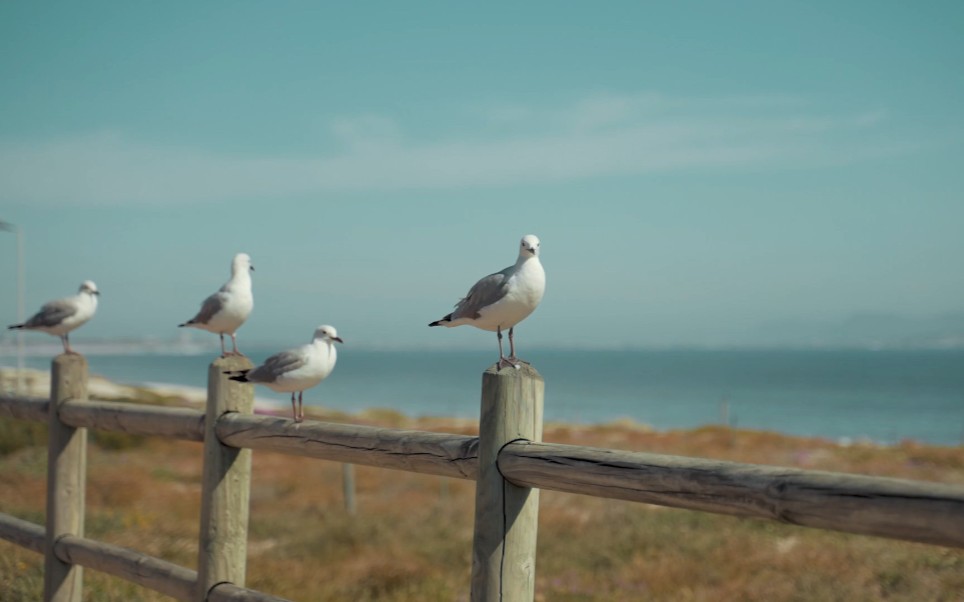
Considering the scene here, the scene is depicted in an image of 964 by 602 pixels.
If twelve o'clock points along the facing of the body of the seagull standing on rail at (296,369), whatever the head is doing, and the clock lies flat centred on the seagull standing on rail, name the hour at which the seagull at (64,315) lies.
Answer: The seagull is roughly at 8 o'clock from the seagull standing on rail.

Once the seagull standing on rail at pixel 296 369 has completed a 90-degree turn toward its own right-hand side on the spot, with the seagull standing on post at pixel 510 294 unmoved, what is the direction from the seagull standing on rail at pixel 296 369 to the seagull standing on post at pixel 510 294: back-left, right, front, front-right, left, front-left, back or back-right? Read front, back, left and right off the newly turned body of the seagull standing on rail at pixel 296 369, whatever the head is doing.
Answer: front-left

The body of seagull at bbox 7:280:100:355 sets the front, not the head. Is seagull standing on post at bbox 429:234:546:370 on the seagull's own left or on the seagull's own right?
on the seagull's own right

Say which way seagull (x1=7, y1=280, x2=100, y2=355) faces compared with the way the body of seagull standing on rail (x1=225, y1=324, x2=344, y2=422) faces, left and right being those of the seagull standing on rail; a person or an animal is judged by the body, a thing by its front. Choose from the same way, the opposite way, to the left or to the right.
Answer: the same way

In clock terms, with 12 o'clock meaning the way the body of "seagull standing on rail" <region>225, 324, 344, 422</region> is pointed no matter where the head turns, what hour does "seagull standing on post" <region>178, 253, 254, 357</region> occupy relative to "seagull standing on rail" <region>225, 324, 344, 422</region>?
"seagull standing on post" <region>178, 253, 254, 357</region> is roughly at 8 o'clock from "seagull standing on rail" <region>225, 324, 344, 422</region>.

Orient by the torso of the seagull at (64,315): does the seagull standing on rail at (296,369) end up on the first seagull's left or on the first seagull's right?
on the first seagull's right

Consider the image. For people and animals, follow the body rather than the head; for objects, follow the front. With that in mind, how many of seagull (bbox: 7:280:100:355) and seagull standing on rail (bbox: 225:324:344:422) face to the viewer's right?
2

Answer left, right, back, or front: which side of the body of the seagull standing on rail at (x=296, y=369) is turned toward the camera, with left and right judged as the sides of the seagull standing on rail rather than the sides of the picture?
right

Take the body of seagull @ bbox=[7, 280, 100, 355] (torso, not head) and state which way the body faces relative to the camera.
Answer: to the viewer's right
